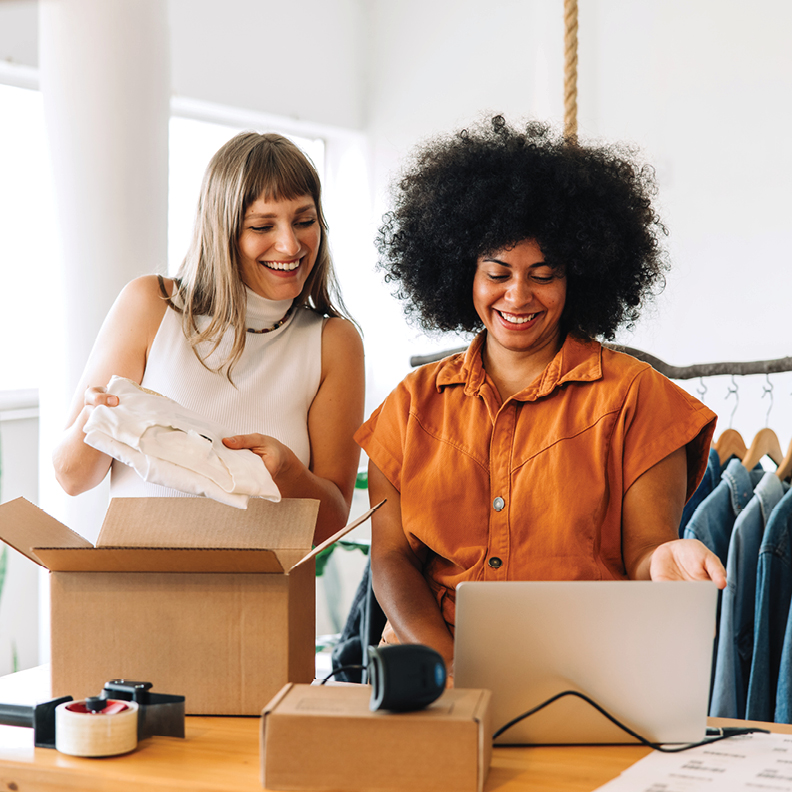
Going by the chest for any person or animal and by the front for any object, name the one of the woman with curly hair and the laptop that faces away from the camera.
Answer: the laptop

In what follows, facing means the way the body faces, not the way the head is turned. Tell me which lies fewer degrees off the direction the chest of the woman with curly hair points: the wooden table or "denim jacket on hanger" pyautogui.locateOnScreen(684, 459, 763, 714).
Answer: the wooden table

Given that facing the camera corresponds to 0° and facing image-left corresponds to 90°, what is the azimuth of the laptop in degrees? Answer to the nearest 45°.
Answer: approximately 180°

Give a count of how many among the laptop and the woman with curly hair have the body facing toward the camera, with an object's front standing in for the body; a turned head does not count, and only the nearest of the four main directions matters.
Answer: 1

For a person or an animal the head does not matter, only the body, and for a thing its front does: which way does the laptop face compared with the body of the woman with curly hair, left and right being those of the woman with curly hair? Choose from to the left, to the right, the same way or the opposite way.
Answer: the opposite way

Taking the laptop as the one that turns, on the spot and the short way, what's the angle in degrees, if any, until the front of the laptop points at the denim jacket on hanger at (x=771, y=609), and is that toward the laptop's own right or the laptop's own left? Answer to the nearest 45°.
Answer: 0° — it already faces it

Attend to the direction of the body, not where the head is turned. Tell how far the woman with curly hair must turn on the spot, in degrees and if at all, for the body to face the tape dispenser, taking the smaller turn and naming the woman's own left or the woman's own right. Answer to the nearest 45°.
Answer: approximately 45° to the woman's own right

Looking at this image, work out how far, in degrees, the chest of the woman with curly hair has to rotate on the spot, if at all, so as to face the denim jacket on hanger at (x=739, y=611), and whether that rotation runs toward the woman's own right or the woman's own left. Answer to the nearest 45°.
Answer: approximately 135° to the woman's own left

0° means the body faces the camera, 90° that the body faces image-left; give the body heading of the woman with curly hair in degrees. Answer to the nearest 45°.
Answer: approximately 0°

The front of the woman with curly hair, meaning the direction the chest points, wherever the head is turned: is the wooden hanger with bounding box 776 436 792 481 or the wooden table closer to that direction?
the wooden table
